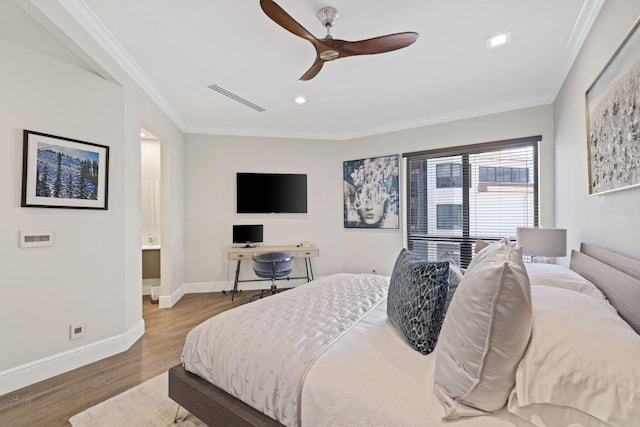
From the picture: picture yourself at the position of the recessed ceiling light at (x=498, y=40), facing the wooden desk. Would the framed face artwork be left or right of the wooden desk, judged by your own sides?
right

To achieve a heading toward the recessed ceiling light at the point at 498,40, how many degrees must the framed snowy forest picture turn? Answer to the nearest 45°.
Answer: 0° — it already faces it

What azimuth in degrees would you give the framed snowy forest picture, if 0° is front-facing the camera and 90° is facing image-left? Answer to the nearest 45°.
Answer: approximately 315°

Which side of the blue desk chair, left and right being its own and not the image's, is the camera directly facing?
back

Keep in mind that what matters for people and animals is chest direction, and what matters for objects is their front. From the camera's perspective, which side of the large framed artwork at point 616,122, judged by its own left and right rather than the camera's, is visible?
left

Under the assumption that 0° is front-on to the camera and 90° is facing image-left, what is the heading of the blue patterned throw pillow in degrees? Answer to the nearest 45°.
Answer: approximately 45°

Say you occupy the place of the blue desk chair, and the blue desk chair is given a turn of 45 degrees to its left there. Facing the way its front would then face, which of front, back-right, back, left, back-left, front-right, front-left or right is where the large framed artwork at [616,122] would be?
back

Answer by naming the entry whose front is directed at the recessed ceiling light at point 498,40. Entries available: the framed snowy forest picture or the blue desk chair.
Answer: the framed snowy forest picture
